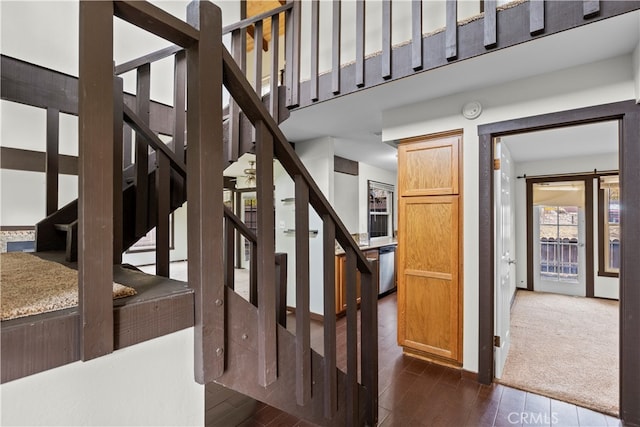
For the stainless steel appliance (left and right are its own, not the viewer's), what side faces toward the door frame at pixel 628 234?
front

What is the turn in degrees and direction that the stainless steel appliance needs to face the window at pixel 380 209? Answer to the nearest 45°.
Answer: approximately 135° to its left

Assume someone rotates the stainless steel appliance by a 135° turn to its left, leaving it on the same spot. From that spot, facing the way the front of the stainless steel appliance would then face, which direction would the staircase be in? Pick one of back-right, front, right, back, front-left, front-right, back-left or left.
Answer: back

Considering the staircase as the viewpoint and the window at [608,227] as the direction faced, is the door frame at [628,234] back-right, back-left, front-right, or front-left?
front-right

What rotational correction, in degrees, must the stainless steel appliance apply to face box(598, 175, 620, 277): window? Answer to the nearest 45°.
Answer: approximately 45° to its left

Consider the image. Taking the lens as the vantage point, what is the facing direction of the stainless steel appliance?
facing the viewer and to the right of the viewer

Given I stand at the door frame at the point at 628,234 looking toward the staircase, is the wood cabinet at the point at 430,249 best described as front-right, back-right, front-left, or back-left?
front-right

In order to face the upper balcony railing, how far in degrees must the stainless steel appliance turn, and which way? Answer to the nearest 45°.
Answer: approximately 45° to its right

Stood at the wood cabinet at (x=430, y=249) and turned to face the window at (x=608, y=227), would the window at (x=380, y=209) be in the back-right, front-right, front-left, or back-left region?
front-left

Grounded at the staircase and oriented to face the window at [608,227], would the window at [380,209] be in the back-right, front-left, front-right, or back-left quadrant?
front-left
